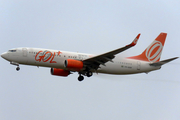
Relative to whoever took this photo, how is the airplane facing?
facing to the left of the viewer
